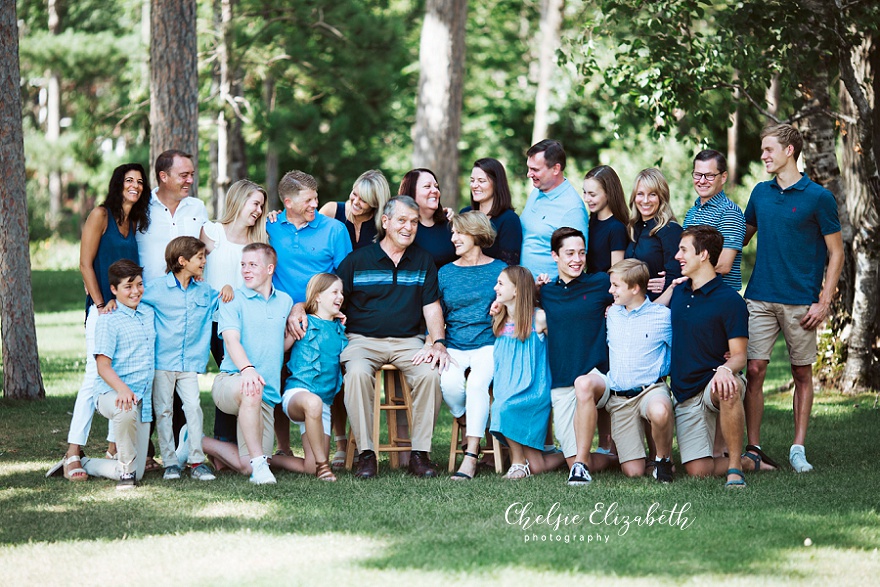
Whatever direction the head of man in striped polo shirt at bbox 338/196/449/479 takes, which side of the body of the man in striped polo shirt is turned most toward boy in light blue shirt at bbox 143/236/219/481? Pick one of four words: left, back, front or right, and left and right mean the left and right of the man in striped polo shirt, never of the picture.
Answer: right

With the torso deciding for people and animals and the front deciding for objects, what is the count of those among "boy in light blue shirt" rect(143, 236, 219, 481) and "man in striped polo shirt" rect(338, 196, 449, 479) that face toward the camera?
2

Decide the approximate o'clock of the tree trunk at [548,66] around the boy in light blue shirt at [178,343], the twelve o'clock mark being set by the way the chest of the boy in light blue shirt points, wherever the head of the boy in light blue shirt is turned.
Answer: The tree trunk is roughly at 7 o'clock from the boy in light blue shirt.

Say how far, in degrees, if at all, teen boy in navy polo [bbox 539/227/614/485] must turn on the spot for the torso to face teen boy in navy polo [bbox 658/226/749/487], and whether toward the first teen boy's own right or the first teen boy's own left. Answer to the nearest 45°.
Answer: approximately 90° to the first teen boy's own left

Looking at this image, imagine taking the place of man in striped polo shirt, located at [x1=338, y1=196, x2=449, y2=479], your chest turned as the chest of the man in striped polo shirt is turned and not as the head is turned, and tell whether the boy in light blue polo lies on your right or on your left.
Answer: on your right

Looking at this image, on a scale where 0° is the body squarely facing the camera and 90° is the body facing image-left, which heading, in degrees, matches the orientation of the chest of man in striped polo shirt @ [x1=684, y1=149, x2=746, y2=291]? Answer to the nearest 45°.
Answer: approximately 45°

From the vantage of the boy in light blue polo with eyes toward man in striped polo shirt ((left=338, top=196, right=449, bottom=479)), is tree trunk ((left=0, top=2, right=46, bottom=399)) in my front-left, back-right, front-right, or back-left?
back-left
